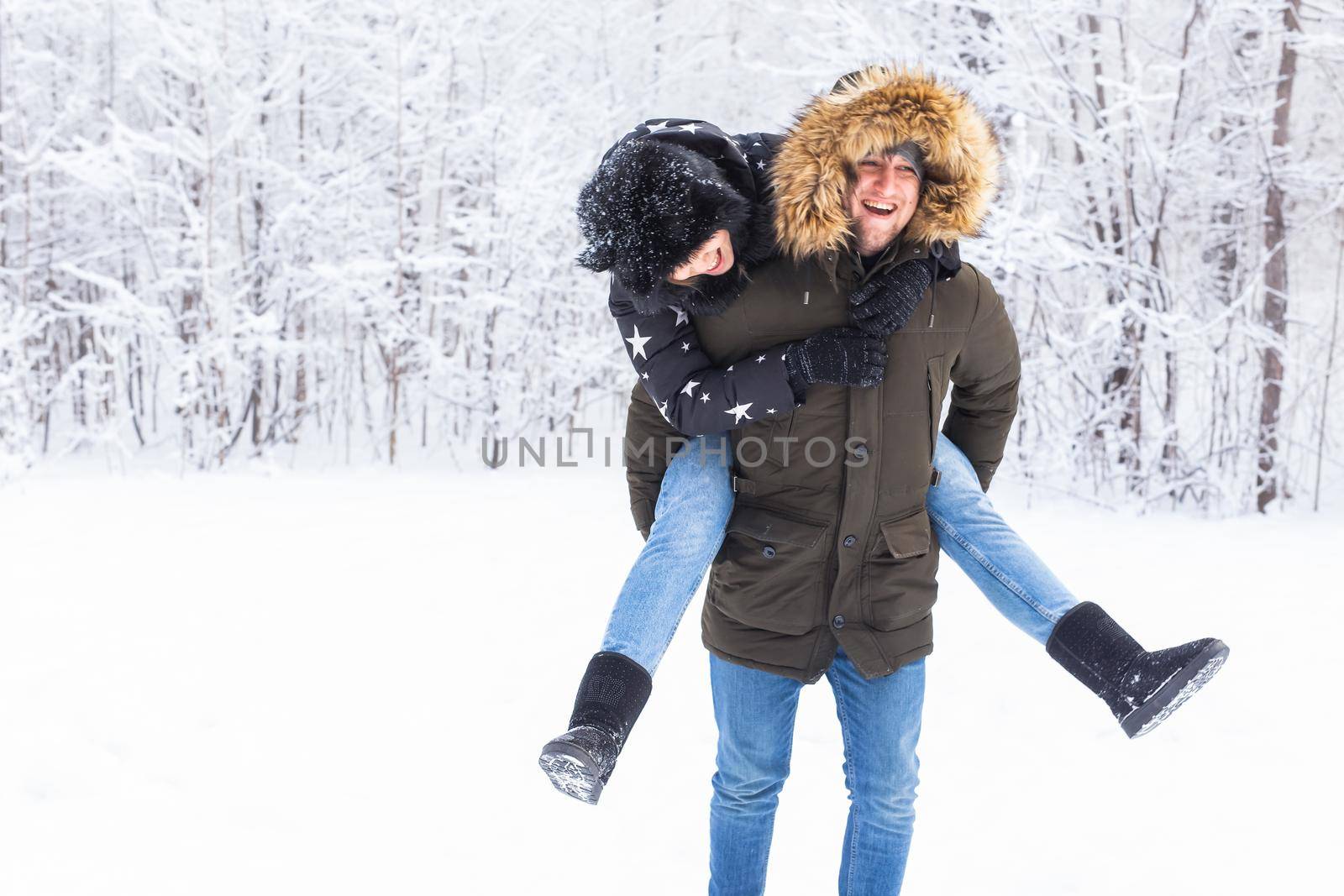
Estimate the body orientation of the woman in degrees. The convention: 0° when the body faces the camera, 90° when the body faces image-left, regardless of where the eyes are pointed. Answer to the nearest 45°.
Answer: approximately 0°

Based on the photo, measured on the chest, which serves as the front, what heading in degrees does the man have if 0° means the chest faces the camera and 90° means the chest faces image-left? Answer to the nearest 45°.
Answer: approximately 0°
